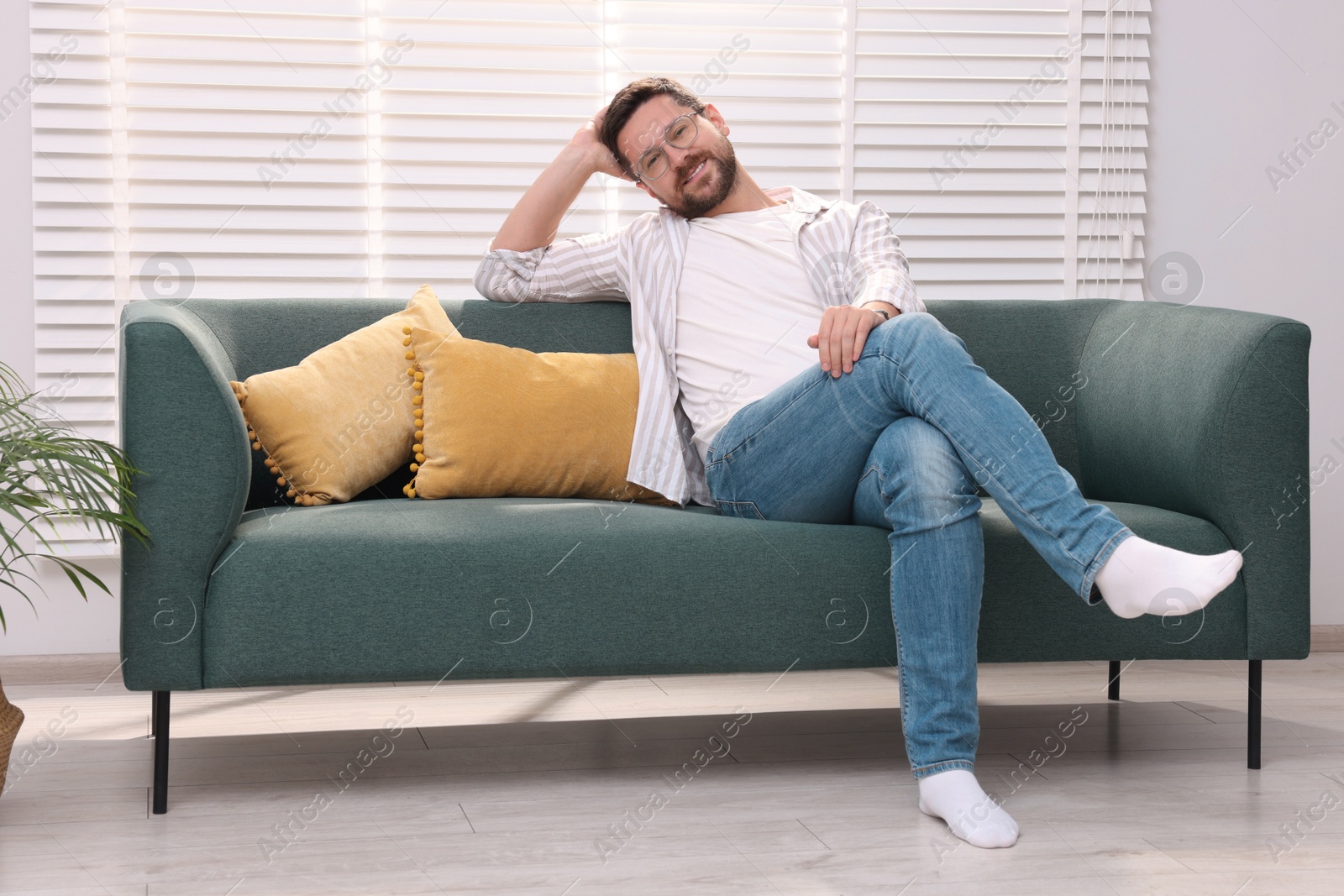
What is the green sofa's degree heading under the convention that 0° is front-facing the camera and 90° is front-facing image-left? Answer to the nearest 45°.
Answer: approximately 0°
